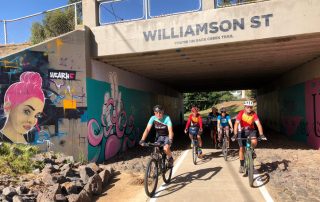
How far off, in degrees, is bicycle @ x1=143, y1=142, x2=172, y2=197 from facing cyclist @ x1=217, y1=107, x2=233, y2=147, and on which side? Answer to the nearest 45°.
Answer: approximately 180°

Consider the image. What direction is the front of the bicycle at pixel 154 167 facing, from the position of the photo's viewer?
facing the viewer and to the left of the viewer

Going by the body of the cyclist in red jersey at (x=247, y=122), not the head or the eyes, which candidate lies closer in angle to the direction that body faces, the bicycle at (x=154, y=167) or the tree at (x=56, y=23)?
the bicycle

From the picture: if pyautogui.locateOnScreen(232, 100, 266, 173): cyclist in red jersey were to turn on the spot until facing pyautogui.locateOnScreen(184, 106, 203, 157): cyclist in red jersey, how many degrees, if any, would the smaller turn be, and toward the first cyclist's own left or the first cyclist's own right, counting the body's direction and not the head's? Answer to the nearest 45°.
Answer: approximately 135° to the first cyclist's own right

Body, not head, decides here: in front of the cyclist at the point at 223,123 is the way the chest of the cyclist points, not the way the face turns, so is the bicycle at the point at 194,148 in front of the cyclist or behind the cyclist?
in front
